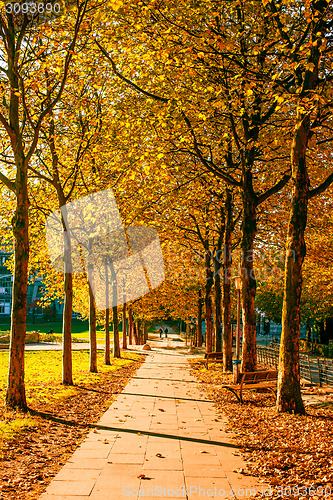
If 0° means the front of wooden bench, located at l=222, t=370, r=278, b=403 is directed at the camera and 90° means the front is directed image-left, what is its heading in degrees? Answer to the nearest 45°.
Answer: approximately 135°
